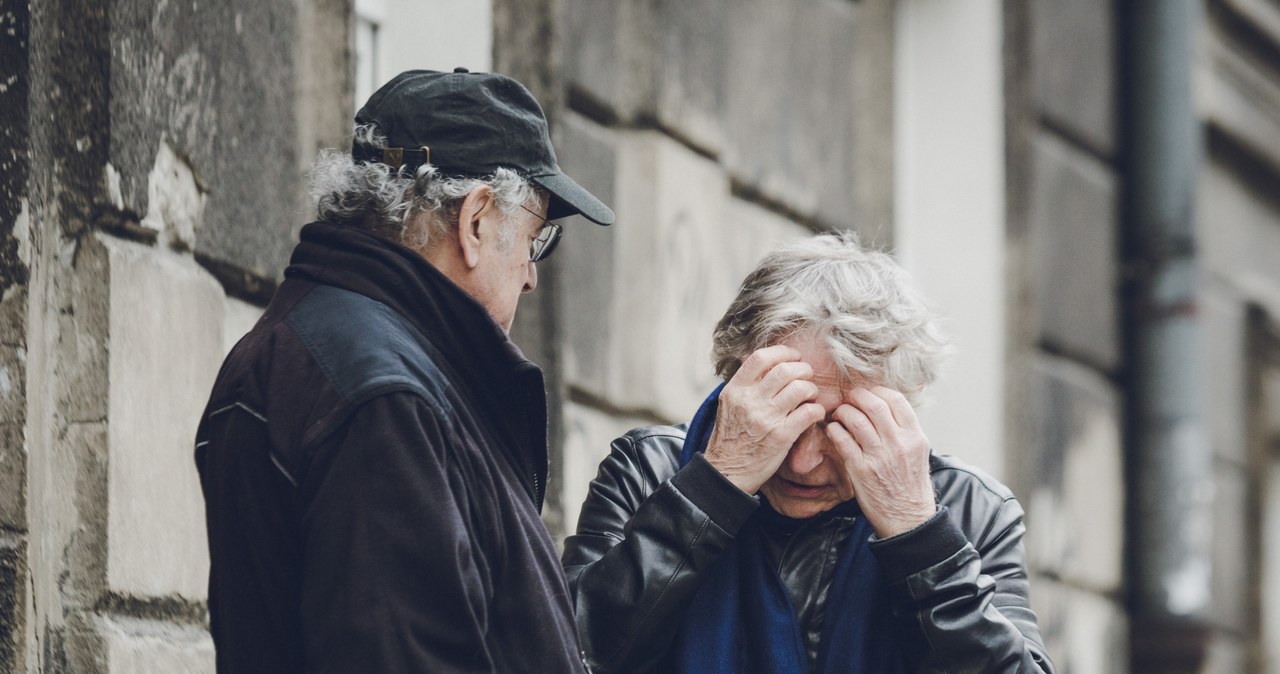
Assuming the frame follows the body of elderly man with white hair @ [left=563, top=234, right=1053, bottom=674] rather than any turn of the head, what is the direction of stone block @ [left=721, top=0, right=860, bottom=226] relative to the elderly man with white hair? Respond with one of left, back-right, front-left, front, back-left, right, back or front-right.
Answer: back

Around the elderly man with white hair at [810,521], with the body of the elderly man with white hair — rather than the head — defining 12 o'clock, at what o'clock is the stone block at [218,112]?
The stone block is roughly at 4 o'clock from the elderly man with white hair.

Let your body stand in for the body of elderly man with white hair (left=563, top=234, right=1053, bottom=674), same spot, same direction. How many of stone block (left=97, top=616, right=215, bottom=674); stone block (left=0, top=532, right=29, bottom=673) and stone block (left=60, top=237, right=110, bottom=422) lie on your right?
3

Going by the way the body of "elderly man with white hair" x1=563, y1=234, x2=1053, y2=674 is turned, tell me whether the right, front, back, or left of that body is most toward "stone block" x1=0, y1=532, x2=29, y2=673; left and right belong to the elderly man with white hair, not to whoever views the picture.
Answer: right

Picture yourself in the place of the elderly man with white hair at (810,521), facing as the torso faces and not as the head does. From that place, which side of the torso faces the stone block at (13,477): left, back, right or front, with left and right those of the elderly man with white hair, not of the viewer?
right

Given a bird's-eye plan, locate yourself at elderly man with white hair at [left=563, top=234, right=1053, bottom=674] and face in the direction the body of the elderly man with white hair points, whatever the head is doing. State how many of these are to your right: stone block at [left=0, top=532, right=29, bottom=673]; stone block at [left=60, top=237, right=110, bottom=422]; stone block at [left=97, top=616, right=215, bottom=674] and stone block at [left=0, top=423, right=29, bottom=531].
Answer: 4

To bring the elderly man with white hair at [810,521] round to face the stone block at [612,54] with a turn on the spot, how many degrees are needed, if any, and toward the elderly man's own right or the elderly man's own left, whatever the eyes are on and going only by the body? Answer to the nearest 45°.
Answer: approximately 180°

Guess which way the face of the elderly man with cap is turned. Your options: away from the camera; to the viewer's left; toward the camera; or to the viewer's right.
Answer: to the viewer's right

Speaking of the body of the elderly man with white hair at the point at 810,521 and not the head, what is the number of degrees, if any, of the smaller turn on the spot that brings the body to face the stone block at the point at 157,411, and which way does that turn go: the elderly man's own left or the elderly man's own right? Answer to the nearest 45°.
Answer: approximately 90° to the elderly man's own right

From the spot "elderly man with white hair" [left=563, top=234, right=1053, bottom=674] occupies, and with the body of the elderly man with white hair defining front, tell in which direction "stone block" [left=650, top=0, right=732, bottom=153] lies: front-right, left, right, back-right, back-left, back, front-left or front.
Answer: back

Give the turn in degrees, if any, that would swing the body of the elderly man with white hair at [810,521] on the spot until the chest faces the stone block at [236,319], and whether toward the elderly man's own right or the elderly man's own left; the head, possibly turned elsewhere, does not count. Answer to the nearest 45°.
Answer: approximately 135° to the elderly man's own right

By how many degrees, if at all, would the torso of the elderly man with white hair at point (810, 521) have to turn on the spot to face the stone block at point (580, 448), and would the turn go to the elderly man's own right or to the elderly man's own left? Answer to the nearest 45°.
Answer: approximately 180°

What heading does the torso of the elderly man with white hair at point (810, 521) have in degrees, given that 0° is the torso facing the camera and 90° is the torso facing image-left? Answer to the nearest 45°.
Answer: approximately 0°
